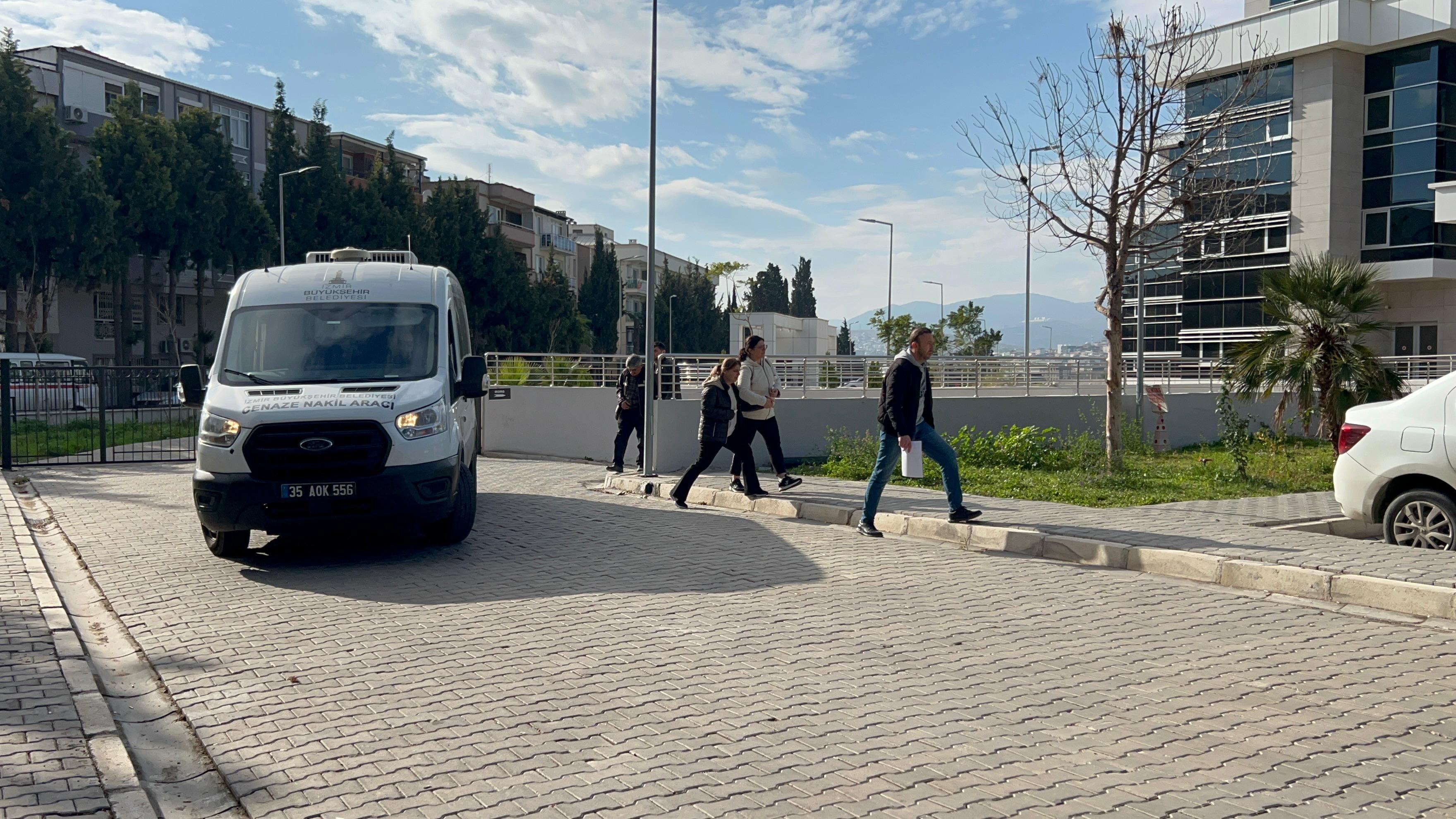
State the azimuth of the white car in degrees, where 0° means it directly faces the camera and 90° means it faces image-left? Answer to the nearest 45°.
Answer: approximately 270°

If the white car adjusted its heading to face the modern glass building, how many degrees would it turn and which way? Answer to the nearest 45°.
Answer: approximately 90° to its left

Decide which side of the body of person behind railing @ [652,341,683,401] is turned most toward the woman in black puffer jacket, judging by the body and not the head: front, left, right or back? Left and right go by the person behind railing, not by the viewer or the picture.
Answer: left

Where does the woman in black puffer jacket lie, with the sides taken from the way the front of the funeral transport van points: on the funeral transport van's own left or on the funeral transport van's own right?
on the funeral transport van's own left
